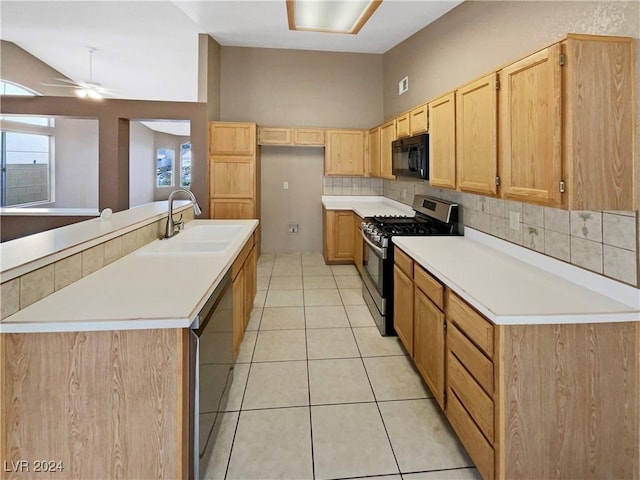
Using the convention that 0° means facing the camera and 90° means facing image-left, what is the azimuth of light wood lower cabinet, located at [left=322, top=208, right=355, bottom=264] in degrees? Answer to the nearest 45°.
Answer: approximately 0°

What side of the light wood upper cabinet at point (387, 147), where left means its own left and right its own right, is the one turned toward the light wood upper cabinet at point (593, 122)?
left

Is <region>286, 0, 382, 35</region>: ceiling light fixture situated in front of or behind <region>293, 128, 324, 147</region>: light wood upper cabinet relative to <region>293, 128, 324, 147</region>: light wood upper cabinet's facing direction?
in front

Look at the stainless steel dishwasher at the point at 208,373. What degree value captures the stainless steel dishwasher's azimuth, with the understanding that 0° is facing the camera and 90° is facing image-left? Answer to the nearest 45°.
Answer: approximately 270°

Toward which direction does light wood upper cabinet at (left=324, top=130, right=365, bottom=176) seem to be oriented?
toward the camera

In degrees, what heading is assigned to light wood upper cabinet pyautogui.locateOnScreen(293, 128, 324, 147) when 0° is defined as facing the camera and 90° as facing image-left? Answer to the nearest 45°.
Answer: approximately 0°

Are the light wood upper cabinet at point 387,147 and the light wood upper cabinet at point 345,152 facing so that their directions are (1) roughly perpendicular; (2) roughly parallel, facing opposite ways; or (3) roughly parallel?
roughly perpendicular

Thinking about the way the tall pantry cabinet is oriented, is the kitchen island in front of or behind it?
in front
